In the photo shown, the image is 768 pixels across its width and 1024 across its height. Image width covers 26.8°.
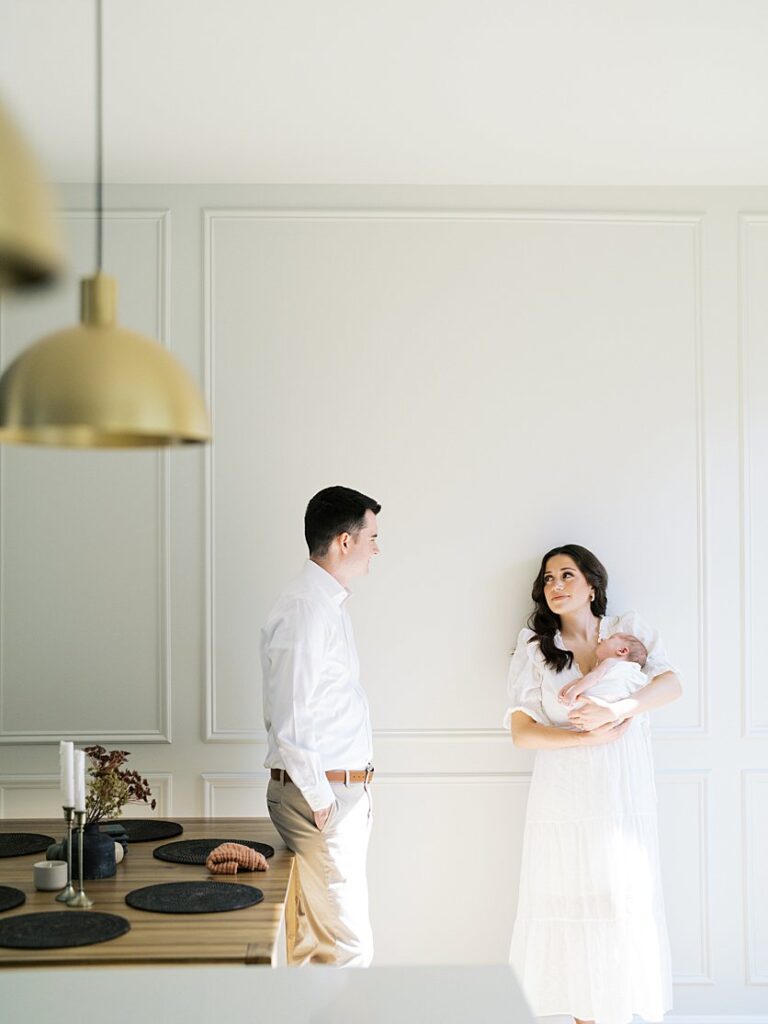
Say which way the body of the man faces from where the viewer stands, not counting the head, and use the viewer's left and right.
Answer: facing to the right of the viewer

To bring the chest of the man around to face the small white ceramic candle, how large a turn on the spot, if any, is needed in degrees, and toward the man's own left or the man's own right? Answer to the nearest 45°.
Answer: approximately 135° to the man's own right

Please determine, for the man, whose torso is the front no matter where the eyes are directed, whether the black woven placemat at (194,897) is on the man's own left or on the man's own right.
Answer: on the man's own right

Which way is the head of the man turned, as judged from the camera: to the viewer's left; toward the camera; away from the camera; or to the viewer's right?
to the viewer's right

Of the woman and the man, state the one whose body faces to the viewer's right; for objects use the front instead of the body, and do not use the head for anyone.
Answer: the man

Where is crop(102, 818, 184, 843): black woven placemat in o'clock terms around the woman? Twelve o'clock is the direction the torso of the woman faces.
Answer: The black woven placemat is roughly at 2 o'clock from the woman.

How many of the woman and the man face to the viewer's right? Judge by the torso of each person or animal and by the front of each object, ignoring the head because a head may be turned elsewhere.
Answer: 1

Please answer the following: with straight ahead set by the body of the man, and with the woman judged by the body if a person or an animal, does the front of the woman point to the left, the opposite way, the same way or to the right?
to the right

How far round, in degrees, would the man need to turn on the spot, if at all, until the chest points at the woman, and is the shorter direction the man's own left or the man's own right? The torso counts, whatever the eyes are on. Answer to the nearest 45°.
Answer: approximately 45° to the man's own left
